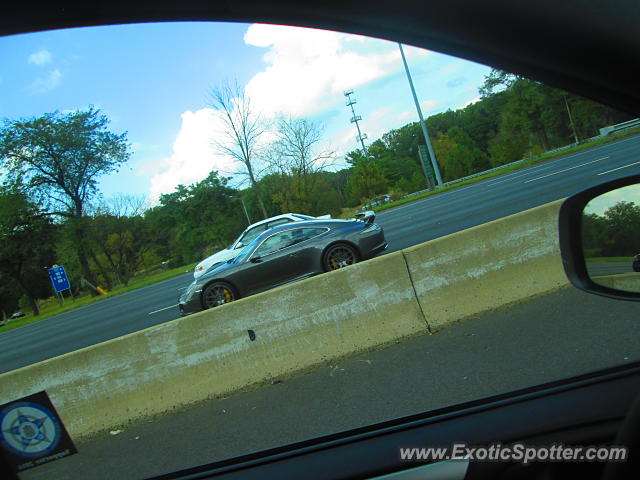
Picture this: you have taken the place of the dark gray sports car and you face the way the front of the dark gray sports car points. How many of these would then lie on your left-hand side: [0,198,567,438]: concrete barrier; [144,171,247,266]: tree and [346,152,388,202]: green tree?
1

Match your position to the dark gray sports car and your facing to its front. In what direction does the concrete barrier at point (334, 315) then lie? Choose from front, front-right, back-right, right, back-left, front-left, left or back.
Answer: left

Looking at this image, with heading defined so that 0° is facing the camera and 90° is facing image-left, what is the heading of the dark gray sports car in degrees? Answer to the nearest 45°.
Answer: approximately 90°

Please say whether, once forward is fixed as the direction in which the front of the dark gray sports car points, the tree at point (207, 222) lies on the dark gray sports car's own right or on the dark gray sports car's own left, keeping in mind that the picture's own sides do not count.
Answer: on the dark gray sports car's own right

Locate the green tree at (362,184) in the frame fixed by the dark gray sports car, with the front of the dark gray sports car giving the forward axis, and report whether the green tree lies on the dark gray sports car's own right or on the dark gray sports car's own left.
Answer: on the dark gray sports car's own right
